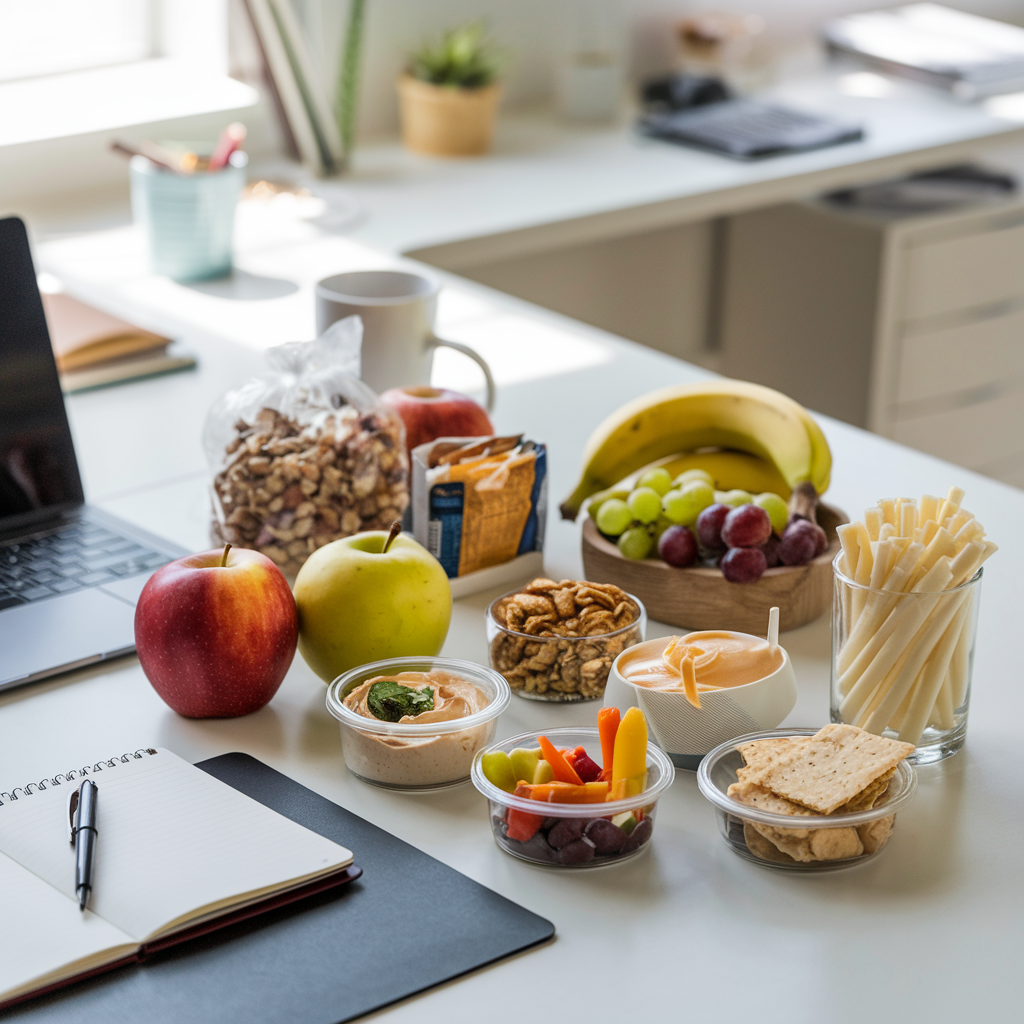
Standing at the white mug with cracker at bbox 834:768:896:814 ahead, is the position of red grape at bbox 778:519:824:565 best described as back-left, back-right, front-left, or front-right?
front-left

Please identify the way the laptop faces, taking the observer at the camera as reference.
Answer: facing the viewer and to the right of the viewer

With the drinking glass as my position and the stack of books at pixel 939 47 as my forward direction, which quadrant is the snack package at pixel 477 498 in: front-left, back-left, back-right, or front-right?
front-left

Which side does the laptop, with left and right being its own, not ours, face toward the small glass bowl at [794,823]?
front

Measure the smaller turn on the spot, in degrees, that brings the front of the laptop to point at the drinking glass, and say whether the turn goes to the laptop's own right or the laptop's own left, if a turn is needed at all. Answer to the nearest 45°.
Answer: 0° — it already faces it

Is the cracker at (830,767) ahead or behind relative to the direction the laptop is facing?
ahead
